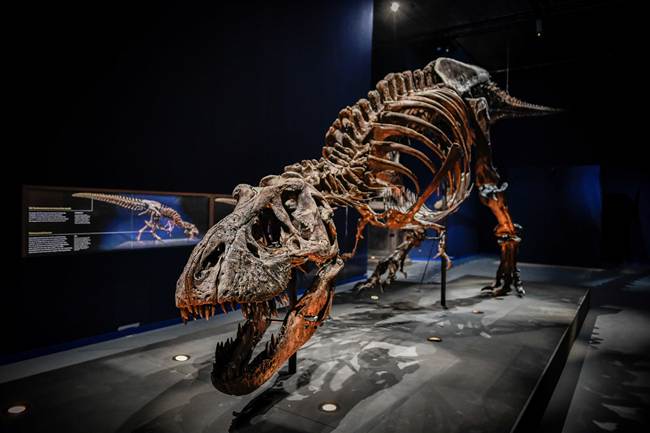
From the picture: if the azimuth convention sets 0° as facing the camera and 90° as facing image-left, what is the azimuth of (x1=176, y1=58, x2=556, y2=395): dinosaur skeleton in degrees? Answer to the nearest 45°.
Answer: approximately 45°

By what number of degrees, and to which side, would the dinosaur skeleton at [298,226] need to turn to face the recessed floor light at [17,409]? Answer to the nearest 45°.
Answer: approximately 45° to its right
